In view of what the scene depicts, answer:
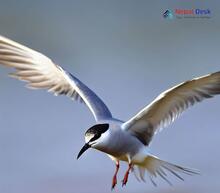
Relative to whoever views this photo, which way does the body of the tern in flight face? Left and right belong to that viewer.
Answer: facing the viewer and to the left of the viewer
